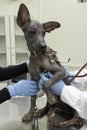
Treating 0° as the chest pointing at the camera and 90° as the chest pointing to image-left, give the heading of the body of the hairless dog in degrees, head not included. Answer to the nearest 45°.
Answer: approximately 0°
